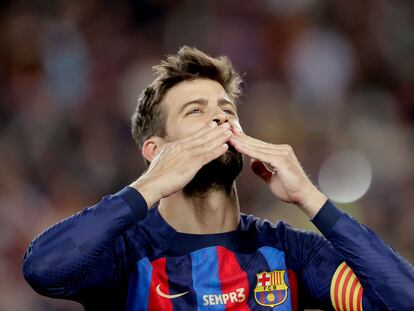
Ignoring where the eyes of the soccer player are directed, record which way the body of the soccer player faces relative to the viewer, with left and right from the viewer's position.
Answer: facing the viewer

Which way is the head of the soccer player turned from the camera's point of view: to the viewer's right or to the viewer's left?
to the viewer's right
